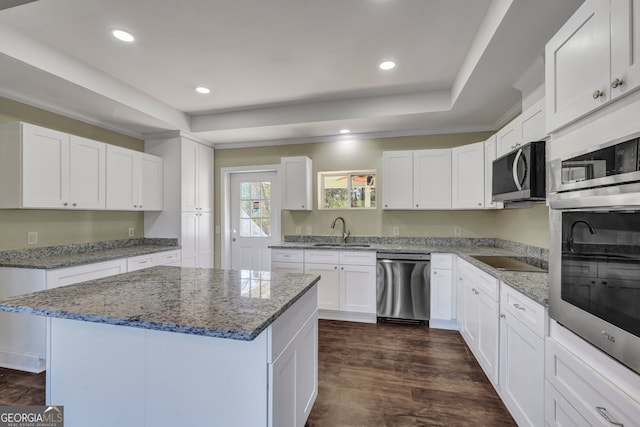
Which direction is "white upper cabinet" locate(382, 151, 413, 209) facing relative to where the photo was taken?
toward the camera

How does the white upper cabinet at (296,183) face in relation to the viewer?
toward the camera

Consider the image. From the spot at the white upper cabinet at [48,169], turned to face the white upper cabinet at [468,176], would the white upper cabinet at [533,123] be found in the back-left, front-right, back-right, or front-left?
front-right

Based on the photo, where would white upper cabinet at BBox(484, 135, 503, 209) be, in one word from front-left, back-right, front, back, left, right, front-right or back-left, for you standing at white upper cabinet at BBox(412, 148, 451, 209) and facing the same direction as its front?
front-left

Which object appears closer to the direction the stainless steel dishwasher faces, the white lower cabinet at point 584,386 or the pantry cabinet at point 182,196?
the white lower cabinet

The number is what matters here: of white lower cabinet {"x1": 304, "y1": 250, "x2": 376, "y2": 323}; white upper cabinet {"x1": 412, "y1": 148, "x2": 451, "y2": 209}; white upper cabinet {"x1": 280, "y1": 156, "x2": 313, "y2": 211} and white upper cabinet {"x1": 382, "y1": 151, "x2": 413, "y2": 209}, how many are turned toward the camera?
4

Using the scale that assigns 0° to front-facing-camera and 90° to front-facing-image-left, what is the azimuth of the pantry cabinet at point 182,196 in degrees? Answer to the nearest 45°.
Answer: approximately 315°

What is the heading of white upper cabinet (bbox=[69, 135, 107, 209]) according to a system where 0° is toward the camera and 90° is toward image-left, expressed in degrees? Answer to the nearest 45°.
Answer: approximately 315°

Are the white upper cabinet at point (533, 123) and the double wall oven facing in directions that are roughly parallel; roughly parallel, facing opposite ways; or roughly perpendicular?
roughly parallel

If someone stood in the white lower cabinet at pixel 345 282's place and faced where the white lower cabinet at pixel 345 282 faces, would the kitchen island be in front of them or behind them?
in front

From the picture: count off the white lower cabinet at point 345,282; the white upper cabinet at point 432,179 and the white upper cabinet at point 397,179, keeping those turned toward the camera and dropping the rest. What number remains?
3

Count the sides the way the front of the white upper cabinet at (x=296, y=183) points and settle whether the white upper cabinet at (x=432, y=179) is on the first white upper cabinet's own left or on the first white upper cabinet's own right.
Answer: on the first white upper cabinet's own left

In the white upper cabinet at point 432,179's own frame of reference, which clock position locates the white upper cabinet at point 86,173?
the white upper cabinet at point 86,173 is roughly at 2 o'clock from the white upper cabinet at point 432,179.

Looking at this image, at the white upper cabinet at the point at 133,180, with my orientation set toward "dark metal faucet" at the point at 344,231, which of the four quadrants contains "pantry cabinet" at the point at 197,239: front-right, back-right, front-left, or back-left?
front-left

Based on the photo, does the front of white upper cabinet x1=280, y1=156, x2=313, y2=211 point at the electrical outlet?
no

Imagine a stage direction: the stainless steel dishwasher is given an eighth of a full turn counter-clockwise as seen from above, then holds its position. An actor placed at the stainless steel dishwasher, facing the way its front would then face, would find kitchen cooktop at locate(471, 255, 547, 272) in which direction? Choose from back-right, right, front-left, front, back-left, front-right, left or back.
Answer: front
